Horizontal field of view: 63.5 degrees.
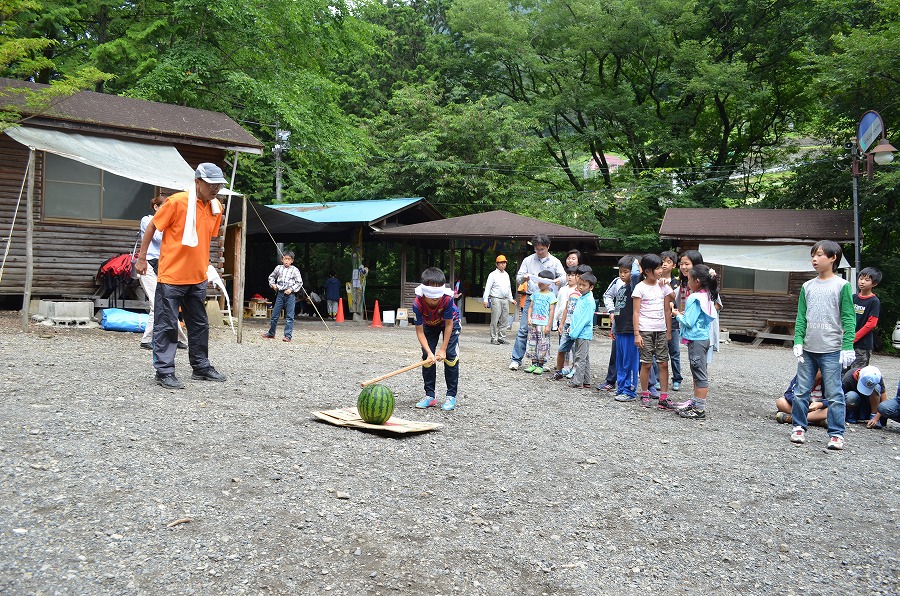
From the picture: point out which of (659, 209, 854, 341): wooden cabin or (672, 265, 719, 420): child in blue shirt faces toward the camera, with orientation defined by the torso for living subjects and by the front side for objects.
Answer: the wooden cabin

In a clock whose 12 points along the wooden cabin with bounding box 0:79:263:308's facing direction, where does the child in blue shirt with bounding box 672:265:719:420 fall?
The child in blue shirt is roughly at 11 o'clock from the wooden cabin.

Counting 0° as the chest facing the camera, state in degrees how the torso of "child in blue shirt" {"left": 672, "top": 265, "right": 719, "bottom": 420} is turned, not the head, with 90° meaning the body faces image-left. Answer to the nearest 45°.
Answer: approximately 90°

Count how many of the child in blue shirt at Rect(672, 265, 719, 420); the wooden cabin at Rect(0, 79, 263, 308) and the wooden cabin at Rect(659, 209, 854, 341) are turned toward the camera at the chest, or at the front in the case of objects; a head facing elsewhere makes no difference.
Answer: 2

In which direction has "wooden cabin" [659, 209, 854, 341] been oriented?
toward the camera

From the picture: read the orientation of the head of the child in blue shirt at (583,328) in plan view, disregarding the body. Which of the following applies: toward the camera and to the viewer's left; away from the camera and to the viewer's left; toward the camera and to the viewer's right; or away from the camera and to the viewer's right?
toward the camera and to the viewer's left

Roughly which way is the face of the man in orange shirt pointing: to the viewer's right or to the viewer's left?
to the viewer's right

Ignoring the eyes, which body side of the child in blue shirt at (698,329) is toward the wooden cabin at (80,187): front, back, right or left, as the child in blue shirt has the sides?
front

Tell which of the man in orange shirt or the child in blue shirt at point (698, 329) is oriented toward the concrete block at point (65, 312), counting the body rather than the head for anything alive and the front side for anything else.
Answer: the child in blue shirt

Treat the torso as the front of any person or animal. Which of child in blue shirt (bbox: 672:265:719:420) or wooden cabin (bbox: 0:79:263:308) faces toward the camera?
the wooden cabin

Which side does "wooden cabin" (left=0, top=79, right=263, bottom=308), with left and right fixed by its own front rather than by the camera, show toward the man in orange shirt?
front

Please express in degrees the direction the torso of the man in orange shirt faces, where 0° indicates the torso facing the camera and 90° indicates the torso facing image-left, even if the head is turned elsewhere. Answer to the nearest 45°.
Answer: approximately 315°

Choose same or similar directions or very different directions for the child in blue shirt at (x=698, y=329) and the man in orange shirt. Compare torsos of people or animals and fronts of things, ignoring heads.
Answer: very different directions

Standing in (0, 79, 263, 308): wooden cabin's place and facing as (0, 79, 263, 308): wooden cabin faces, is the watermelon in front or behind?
in front

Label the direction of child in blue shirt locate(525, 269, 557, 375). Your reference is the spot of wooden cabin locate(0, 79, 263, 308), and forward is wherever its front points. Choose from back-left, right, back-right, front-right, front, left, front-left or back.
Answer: front-left
